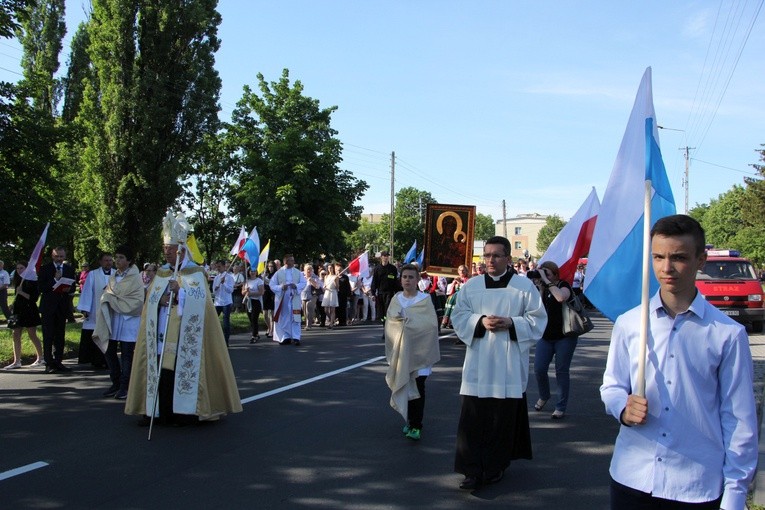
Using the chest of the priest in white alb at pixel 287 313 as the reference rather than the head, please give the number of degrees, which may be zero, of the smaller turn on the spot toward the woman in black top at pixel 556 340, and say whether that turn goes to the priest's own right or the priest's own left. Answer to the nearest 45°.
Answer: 0° — they already face them

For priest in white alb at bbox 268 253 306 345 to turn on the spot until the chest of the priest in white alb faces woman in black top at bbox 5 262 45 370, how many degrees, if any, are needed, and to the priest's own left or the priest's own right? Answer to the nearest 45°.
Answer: approximately 45° to the priest's own right

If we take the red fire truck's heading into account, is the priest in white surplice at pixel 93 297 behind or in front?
in front

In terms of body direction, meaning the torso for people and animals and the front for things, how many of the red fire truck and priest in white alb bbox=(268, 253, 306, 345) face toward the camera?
2

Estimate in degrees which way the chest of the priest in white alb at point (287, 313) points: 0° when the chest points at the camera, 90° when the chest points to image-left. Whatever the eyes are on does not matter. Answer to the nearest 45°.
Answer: approximately 0°

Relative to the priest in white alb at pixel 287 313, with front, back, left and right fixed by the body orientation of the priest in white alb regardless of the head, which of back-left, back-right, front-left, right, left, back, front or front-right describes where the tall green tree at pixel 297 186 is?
back

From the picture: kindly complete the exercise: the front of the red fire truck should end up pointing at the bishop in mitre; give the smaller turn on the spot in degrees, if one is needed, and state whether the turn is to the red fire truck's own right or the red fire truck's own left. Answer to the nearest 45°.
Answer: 0° — it already faces them

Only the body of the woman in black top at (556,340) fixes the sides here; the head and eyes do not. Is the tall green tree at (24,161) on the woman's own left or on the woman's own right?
on the woman's own right

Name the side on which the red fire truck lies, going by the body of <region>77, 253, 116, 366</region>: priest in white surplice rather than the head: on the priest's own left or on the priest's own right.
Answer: on the priest's own left
